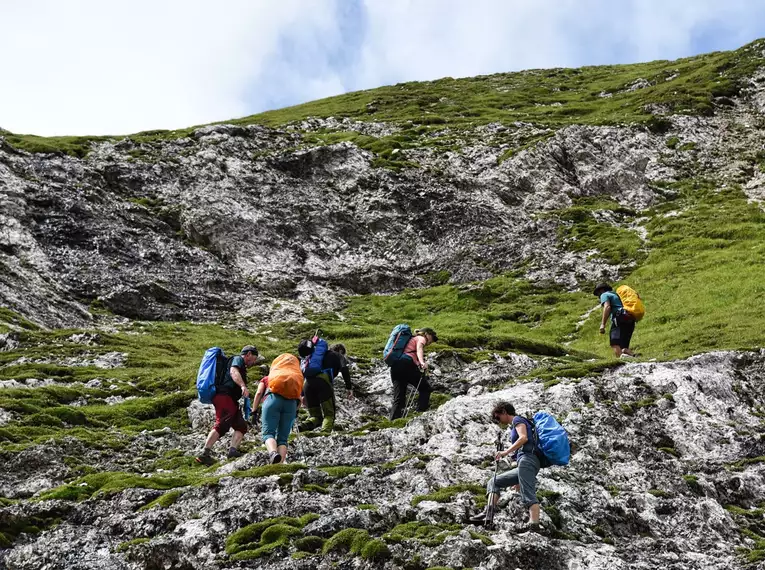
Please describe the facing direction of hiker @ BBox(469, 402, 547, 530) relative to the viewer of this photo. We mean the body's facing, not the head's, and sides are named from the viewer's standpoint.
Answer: facing to the left of the viewer

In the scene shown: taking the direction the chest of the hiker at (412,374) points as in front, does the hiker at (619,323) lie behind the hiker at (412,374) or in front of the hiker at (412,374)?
in front

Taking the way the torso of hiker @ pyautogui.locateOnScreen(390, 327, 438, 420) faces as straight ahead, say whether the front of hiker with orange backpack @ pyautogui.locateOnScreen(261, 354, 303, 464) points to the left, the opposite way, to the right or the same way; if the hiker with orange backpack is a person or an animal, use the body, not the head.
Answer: to the left

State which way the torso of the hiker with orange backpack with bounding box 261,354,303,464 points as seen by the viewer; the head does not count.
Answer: away from the camera

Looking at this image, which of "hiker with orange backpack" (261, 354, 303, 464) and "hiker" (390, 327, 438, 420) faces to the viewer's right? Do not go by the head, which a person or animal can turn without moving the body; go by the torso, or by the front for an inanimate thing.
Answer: the hiker

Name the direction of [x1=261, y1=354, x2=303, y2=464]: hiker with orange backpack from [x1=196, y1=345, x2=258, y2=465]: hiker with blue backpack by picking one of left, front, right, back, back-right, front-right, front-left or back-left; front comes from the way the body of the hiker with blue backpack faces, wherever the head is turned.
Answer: front-right

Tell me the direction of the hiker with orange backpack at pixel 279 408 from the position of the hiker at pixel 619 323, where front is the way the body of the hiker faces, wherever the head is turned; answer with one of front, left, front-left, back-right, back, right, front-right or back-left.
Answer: front-left

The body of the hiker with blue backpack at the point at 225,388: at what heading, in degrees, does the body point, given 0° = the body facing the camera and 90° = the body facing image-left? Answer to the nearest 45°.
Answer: approximately 270°

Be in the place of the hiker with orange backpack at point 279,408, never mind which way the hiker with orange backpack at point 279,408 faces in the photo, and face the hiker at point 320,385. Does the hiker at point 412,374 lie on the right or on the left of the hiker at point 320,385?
right

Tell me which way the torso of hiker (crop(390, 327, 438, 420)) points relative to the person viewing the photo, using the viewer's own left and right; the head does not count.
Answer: facing to the right of the viewer
